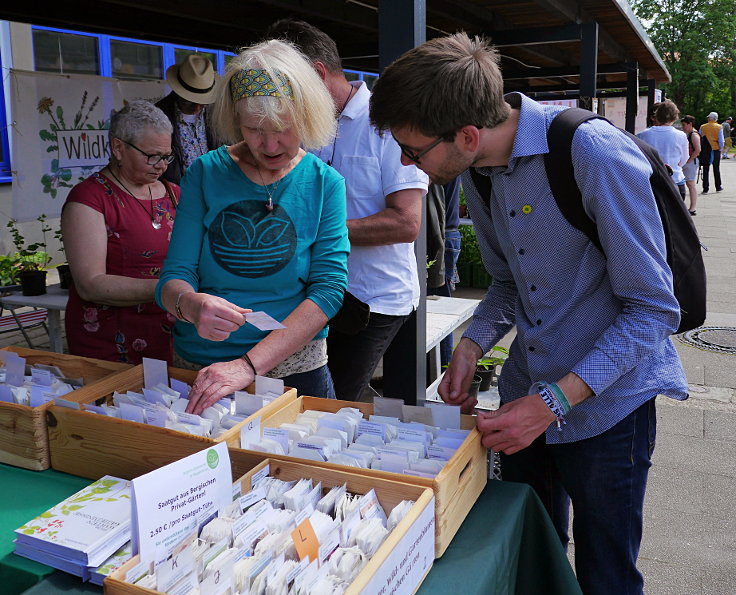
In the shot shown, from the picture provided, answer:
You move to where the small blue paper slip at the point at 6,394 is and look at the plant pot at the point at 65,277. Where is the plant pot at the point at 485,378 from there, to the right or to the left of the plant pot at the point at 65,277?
right

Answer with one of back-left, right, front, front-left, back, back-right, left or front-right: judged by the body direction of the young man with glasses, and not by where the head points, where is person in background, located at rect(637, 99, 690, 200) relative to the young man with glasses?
back-right

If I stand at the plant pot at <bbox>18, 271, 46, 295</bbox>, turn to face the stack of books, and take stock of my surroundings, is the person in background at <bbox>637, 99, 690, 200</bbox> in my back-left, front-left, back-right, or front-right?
back-left

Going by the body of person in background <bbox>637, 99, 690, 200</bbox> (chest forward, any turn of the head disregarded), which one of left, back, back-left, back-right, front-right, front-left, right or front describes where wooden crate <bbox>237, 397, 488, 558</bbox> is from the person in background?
back

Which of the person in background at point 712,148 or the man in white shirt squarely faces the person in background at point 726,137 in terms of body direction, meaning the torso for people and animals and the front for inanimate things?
the person in background at point 712,148

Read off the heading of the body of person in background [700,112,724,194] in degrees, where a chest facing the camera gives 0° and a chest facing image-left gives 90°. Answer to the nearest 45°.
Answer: approximately 180°

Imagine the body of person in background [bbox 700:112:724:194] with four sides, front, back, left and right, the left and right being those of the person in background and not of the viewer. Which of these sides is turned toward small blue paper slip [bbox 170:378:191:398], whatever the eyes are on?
back

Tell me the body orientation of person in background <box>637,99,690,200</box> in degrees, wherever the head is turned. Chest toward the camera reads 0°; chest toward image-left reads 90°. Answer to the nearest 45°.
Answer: approximately 180°
